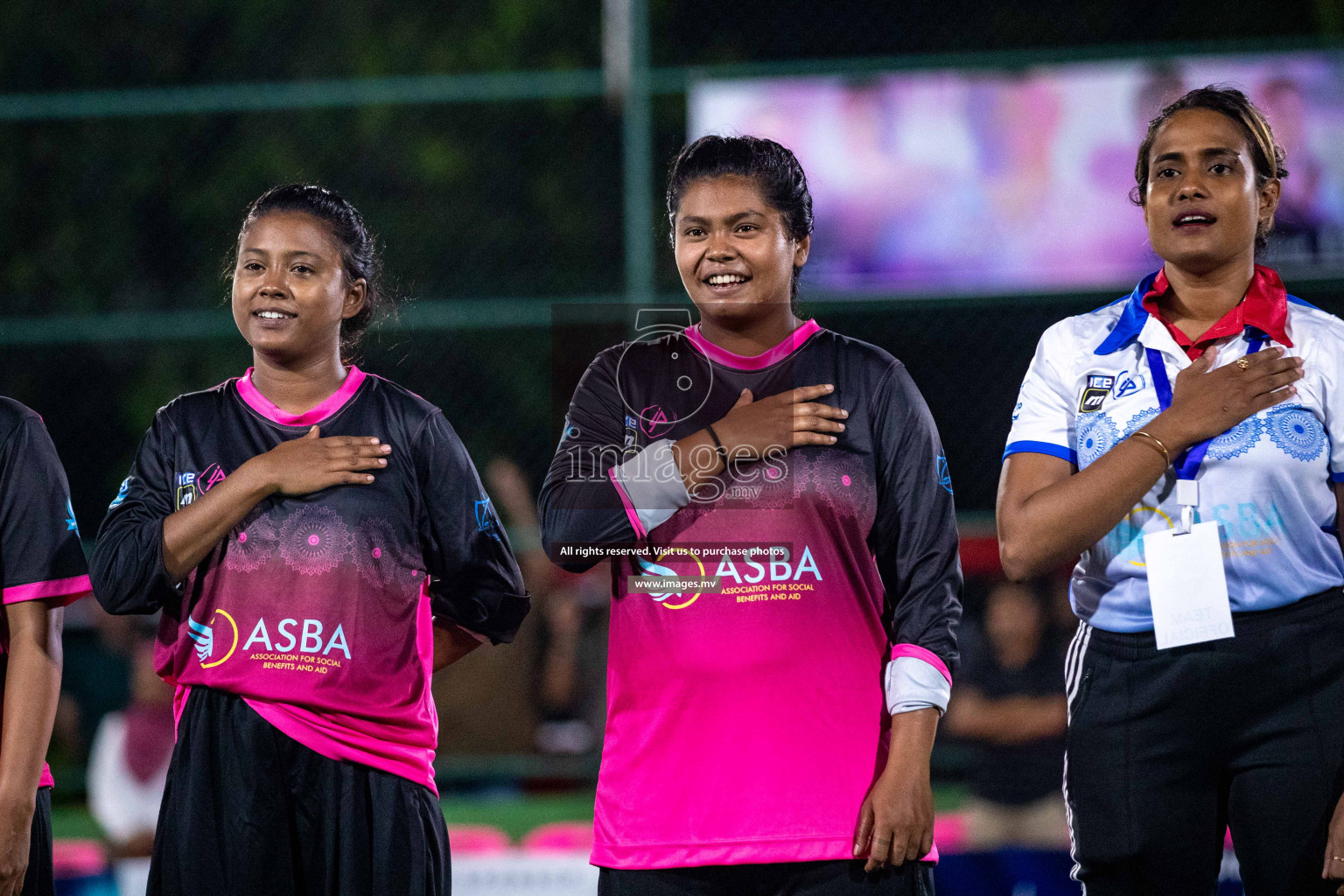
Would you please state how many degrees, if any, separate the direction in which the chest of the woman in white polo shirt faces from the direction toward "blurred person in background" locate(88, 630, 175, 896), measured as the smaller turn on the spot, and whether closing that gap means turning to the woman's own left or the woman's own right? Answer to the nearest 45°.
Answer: approximately 135° to the woman's own right

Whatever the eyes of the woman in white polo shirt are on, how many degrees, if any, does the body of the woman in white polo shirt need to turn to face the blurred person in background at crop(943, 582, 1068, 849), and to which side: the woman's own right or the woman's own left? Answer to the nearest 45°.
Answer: approximately 180°

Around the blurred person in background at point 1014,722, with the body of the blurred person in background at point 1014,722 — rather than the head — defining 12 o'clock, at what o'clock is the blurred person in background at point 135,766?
the blurred person in background at point 135,766 is roughly at 3 o'clock from the blurred person in background at point 1014,722.

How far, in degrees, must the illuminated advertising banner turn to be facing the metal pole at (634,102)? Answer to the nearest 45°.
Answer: approximately 45° to its right
